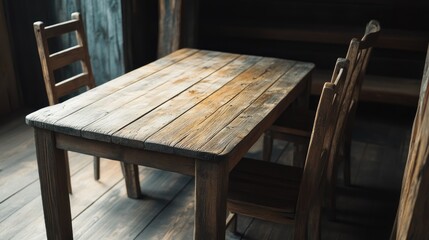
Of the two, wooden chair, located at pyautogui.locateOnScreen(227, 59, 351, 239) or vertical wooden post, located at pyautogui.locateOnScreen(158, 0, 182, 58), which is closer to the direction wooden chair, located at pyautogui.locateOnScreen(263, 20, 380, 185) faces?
the vertical wooden post

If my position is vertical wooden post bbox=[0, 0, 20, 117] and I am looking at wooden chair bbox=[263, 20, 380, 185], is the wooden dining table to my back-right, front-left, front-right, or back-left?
front-right

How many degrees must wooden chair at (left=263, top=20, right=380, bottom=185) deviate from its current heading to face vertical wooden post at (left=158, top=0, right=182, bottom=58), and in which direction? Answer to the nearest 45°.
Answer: approximately 45° to its right

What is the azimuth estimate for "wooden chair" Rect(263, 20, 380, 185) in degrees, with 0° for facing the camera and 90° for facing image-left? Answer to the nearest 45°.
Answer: approximately 90°

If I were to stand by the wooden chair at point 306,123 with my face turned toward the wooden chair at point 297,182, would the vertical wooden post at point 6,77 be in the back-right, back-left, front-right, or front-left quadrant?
back-right

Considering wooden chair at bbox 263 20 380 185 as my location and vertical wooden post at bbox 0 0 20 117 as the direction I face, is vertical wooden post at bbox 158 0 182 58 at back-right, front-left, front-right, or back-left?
front-right

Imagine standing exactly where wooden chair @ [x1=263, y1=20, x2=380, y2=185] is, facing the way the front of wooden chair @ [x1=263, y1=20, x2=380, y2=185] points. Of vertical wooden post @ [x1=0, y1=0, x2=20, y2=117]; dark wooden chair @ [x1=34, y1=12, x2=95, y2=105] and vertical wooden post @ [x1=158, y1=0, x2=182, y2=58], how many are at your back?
0

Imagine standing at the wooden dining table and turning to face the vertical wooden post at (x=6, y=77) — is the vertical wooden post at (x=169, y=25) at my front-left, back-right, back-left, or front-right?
front-right

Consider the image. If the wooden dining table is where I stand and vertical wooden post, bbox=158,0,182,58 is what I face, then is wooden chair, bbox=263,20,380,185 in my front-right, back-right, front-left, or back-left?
front-right

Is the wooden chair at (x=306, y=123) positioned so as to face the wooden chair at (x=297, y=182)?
no

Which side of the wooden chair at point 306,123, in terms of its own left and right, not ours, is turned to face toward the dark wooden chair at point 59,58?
front
